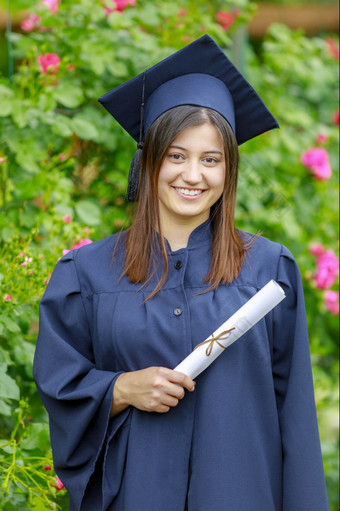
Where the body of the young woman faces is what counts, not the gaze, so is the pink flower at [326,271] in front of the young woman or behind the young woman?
behind

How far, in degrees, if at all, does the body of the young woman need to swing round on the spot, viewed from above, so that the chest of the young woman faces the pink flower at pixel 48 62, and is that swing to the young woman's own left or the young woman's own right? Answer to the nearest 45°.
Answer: approximately 180°

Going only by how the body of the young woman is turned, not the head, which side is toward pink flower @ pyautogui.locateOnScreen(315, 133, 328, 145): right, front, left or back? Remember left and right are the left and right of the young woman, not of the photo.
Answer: back

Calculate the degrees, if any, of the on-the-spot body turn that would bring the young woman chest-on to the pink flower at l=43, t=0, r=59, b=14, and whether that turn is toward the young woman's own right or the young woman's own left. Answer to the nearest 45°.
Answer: approximately 180°

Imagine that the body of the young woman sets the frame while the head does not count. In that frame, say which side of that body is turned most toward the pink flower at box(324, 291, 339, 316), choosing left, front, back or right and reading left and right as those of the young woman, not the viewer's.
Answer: back

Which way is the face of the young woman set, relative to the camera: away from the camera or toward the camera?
toward the camera

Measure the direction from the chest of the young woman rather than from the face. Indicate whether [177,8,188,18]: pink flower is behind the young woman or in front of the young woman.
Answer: behind

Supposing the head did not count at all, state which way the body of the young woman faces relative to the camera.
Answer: toward the camera

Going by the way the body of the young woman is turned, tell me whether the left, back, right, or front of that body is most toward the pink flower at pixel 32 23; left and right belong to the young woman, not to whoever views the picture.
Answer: back
